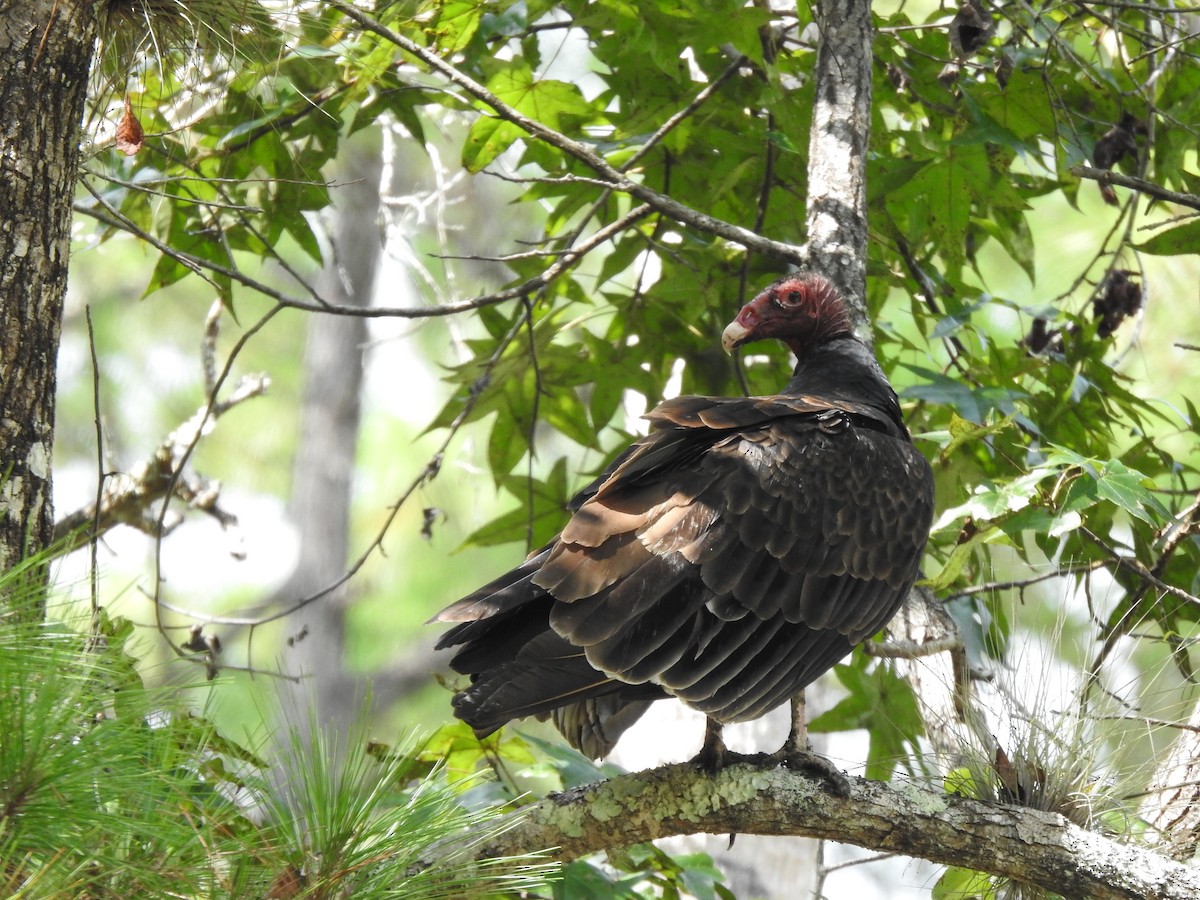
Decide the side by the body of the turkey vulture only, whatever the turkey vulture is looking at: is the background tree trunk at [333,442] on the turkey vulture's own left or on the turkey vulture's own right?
on the turkey vulture's own left

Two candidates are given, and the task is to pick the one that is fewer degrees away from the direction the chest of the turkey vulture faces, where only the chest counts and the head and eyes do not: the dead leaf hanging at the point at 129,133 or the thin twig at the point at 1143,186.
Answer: the thin twig

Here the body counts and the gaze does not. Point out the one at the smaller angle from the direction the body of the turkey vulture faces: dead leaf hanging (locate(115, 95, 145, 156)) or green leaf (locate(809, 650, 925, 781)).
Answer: the green leaf

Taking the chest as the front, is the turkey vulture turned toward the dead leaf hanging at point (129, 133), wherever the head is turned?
no

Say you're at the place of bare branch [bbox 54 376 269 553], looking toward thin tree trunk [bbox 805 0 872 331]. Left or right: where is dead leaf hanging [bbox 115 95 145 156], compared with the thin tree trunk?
right

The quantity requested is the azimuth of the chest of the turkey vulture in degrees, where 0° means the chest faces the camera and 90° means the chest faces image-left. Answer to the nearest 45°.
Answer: approximately 225°

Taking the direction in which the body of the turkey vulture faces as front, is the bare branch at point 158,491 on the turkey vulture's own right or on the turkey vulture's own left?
on the turkey vulture's own left

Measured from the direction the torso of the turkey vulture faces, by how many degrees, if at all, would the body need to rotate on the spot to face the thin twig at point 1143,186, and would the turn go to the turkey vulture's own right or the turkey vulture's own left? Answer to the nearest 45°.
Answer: approximately 45° to the turkey vulture's own right
